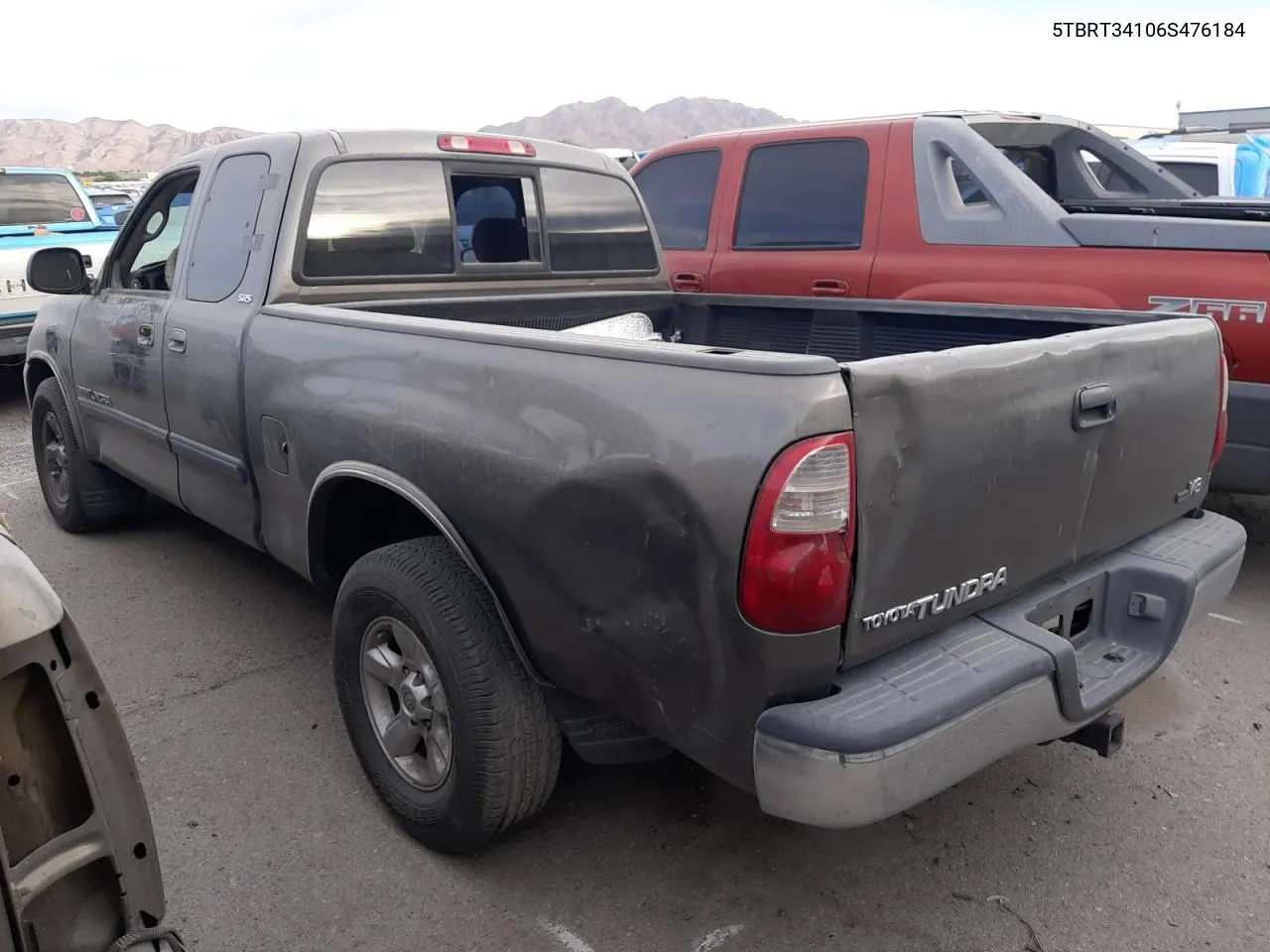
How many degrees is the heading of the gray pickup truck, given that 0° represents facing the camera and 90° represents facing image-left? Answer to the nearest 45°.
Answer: approximately 135°

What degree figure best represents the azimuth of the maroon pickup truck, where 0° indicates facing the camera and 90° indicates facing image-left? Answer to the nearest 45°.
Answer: approximately 135°

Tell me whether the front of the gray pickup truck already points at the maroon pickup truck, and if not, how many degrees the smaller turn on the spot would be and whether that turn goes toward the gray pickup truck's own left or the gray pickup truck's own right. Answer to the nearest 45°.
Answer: approximately 90° to the gray pickup truck's own right
